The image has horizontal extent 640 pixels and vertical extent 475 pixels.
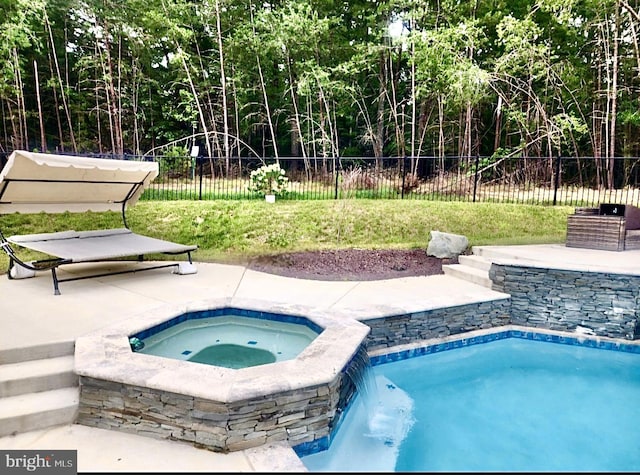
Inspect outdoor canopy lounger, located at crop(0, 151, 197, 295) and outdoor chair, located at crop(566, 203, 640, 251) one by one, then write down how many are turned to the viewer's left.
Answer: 0

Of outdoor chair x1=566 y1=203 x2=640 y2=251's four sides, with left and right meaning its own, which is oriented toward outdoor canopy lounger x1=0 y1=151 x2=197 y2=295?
right

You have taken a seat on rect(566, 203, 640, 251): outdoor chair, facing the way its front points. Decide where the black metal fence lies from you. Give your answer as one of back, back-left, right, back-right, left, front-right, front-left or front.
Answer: back

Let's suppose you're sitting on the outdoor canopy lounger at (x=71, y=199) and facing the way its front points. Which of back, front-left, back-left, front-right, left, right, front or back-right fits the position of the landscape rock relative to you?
front-left

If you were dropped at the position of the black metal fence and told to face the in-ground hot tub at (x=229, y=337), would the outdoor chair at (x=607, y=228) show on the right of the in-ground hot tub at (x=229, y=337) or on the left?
left

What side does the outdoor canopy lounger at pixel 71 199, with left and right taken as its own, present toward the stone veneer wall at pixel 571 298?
front

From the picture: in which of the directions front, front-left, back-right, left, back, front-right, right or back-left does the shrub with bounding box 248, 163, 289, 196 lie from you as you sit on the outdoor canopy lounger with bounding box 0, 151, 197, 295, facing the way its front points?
left
